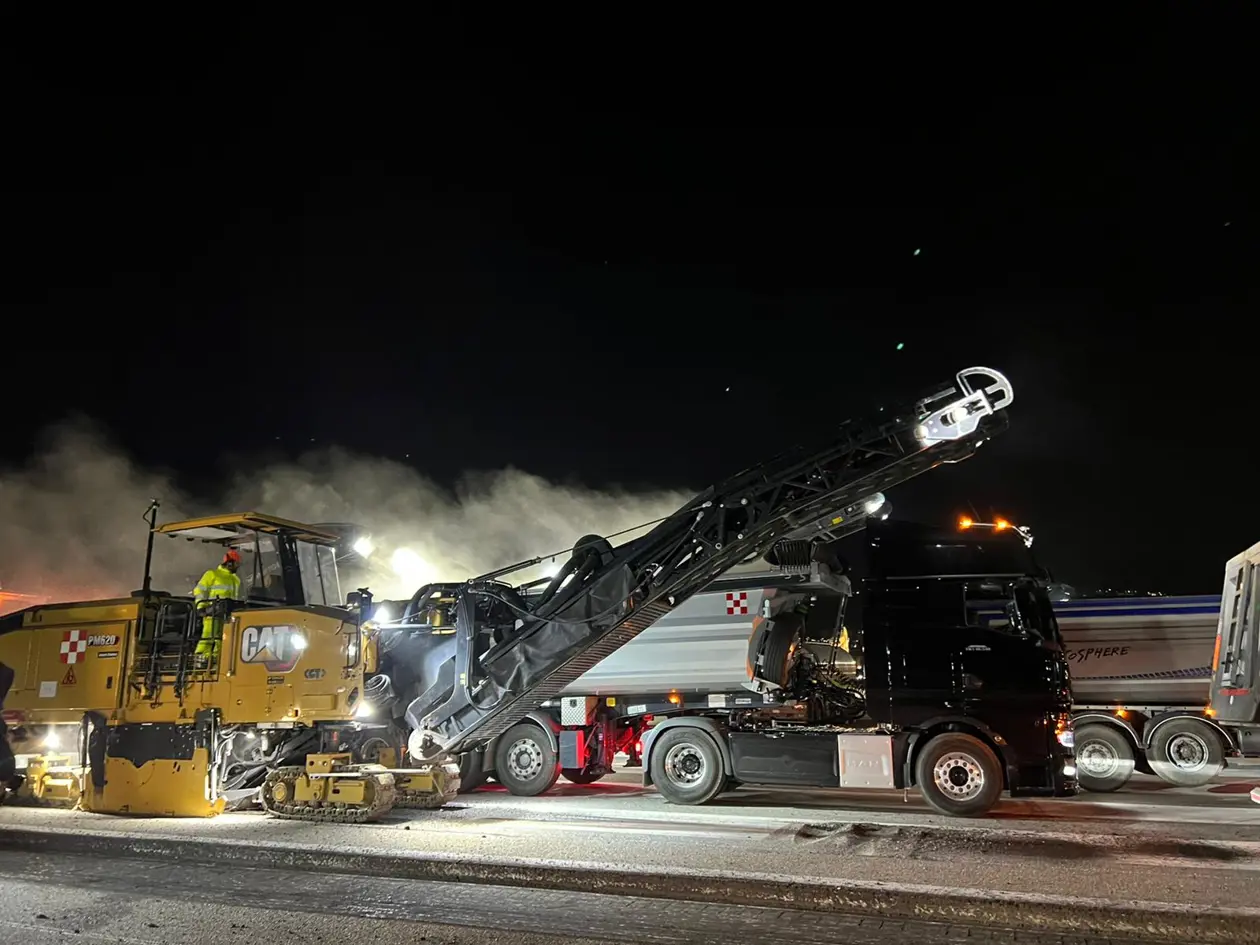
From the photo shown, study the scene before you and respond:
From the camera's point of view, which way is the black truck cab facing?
to the viewer's right

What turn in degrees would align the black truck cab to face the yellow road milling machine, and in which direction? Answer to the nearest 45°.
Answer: approximately 180°

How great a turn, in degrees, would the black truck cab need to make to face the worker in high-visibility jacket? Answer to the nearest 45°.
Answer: approximately 180°
